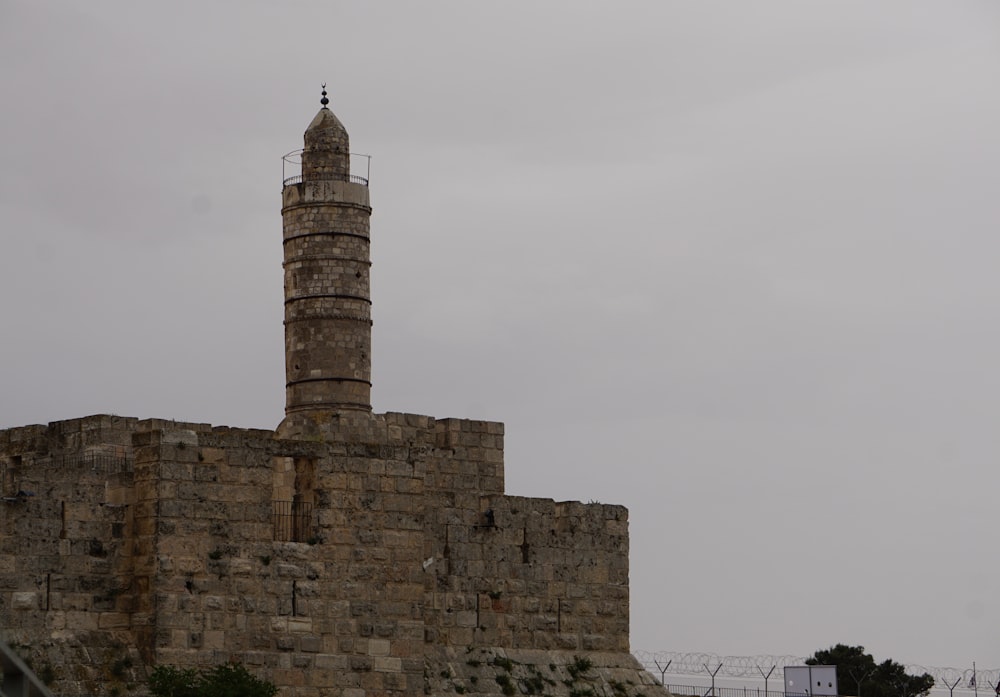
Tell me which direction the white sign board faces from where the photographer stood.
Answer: facing the viewer

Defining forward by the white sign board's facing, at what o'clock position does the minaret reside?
The minaret is roughly at 2 o'clock from the white sign board.

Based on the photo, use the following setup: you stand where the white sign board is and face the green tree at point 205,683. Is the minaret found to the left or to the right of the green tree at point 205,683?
right

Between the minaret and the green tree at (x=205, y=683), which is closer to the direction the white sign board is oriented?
the green tree
